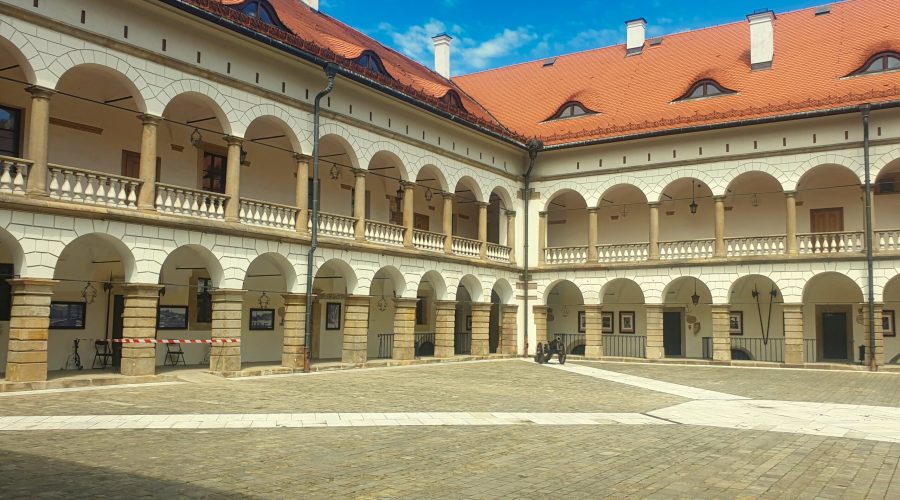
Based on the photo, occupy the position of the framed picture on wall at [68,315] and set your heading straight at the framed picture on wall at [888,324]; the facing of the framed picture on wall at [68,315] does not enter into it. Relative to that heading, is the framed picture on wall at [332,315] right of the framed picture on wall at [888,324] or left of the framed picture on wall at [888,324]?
left

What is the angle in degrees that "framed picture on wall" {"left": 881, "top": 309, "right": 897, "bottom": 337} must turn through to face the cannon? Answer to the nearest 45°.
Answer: approximately 45° to its right

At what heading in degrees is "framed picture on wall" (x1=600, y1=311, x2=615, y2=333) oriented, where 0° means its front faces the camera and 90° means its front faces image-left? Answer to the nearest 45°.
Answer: approximately 0°

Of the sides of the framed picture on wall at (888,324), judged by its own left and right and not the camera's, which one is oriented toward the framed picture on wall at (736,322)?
right

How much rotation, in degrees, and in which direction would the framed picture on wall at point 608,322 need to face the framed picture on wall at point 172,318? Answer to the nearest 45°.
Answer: approximately 45° to its right

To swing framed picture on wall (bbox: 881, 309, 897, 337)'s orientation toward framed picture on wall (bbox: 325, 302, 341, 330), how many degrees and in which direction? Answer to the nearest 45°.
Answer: approximately 45° to its right

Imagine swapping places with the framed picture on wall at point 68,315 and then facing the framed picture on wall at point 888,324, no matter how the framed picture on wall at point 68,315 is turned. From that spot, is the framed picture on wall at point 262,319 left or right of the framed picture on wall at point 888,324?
left

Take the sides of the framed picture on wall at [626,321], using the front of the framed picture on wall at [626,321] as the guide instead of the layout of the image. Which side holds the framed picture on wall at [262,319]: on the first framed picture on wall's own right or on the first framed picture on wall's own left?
on the first framed picture on wall's own right

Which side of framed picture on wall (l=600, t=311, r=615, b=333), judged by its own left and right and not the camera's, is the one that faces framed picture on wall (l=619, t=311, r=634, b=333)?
left
